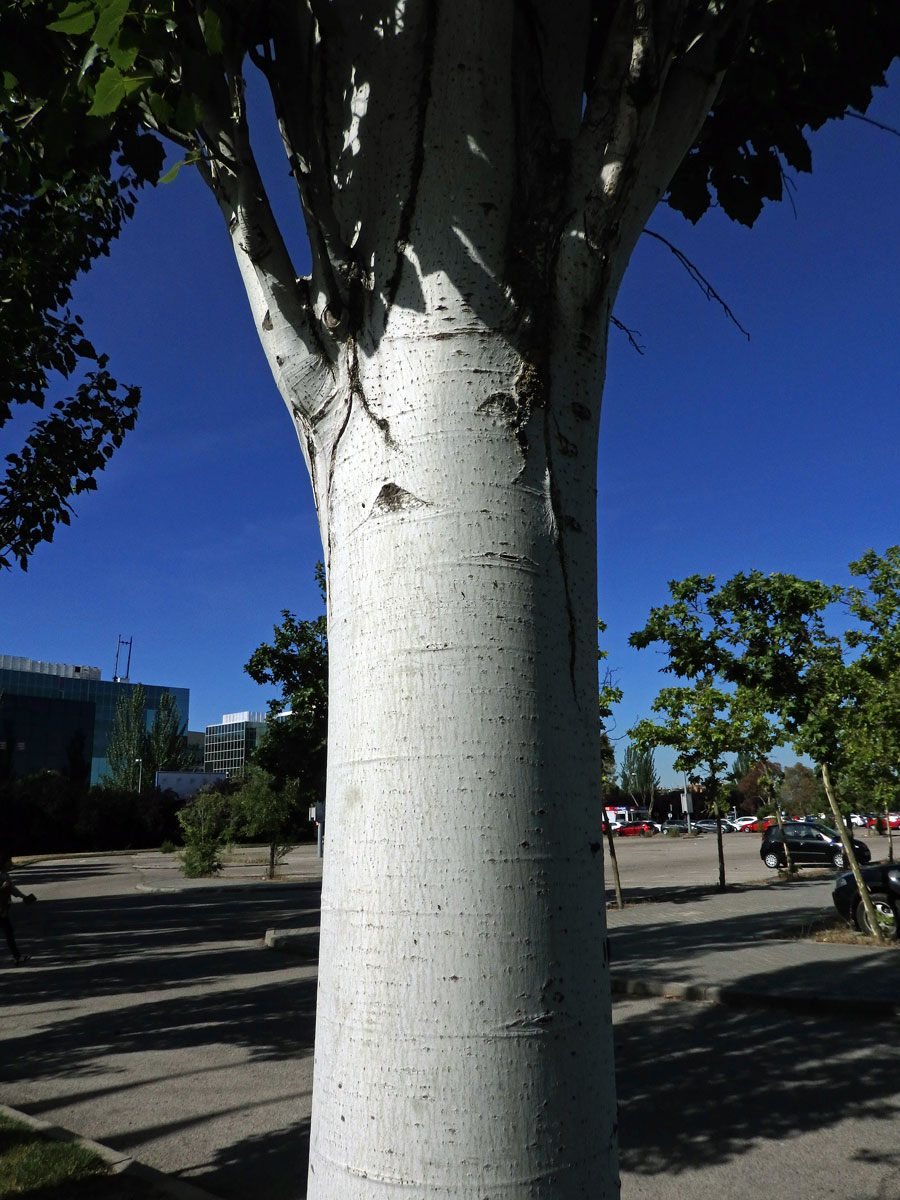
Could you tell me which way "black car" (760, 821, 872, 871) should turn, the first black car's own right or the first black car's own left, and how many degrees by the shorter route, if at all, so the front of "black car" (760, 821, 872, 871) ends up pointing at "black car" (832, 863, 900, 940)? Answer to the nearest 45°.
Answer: approximately 90° to the first black car's own right

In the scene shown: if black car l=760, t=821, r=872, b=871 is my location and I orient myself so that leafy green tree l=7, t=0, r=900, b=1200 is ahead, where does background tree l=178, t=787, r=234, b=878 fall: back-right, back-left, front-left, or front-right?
front-right

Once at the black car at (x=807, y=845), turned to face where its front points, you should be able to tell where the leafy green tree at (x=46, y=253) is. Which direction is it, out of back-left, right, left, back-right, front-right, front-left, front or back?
right

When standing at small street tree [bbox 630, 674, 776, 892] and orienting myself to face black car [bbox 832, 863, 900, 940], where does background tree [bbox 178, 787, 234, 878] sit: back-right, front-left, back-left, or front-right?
back-right

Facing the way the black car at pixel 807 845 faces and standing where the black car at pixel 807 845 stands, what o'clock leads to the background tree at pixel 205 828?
The background tree is roughly at 5 o'clock from the black car.

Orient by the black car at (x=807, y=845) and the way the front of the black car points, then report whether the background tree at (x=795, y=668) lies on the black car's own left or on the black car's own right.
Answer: on the black car's own right

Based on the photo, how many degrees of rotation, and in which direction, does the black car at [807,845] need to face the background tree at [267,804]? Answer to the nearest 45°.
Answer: approximately 135° to its right

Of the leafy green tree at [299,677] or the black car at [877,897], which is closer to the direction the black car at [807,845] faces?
the black car

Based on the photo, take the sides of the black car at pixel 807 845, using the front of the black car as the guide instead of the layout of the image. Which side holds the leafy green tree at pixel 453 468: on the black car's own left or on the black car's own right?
on the black car's own right
